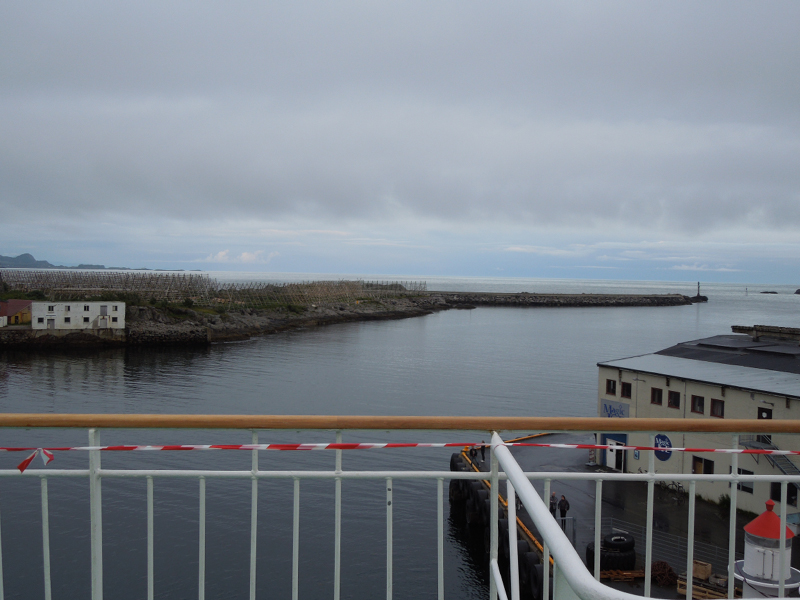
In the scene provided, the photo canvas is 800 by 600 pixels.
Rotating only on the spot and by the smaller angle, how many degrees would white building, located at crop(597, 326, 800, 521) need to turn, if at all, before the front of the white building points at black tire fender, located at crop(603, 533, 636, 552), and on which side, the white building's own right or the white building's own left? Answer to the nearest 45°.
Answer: approximately 45° to the white building's own left

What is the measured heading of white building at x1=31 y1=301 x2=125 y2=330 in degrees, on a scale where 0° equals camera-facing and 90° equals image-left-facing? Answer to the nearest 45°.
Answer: approximately 0°

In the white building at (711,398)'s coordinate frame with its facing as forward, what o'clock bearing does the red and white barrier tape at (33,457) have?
The red and white barrier tape is roughly at 11 o'clock from the white building.

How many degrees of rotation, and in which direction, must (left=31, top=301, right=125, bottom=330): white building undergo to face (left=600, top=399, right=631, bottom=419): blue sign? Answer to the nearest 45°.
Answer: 0° — it already faces it

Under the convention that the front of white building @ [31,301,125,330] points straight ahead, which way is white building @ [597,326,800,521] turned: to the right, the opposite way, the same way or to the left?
to the right

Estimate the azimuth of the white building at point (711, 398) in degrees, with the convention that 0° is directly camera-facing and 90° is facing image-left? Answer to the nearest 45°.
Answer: approximately 45°

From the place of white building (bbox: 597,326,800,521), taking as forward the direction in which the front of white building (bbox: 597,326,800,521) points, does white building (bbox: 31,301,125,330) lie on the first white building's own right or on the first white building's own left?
on the first white building's own right

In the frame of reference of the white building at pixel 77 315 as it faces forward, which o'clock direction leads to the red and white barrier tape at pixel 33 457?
The red and white barrier tape is roughly at 12 o'clock from the white building.

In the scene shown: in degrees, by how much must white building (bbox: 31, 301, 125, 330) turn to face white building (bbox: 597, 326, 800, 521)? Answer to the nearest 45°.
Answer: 0° — it already faces it
